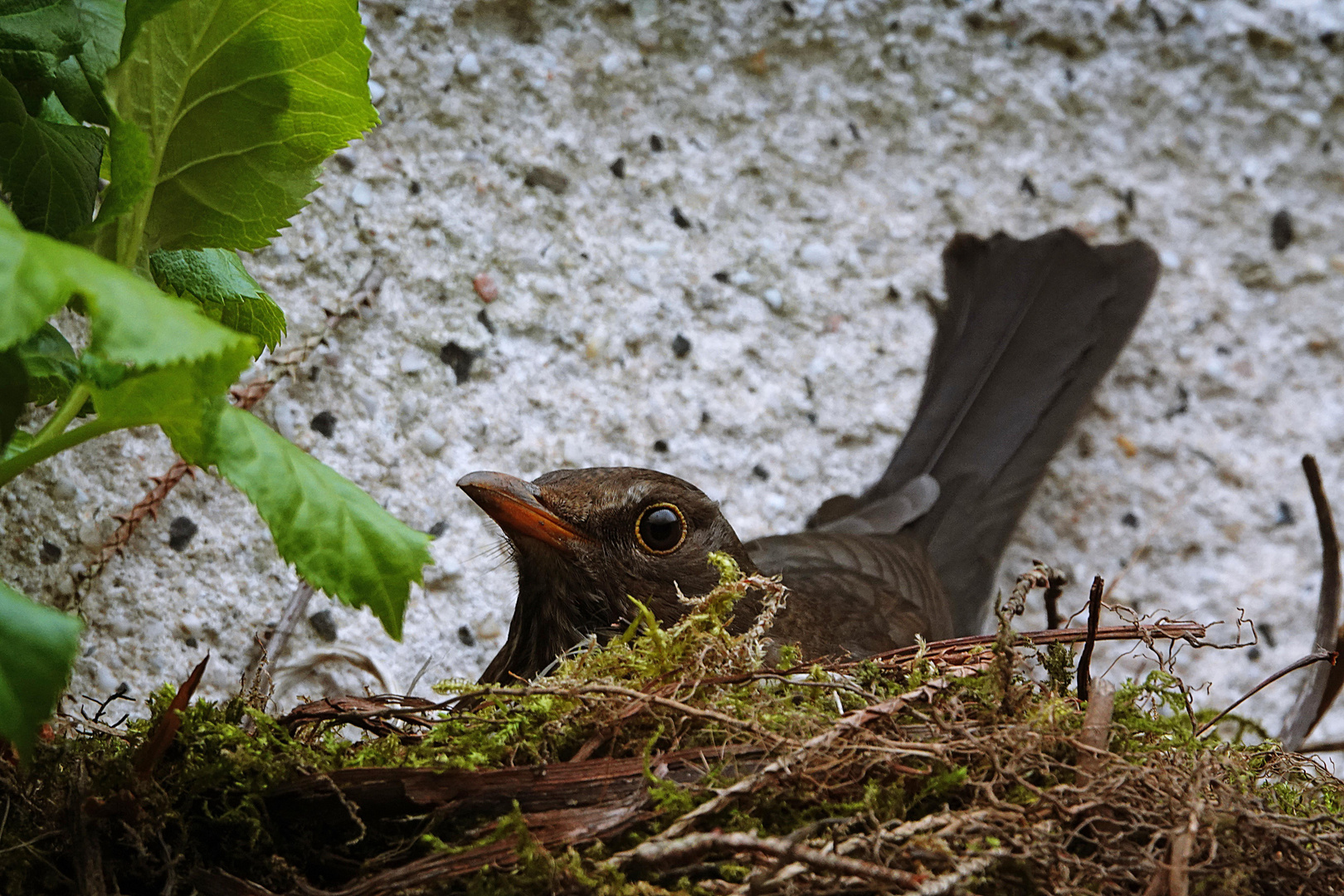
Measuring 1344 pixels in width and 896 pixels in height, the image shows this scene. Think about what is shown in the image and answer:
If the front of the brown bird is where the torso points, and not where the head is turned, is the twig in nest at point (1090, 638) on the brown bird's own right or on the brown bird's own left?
on the brown bird's own left

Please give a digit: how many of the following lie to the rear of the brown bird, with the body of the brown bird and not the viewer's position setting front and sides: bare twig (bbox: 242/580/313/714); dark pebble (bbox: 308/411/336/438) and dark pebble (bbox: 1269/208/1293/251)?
1

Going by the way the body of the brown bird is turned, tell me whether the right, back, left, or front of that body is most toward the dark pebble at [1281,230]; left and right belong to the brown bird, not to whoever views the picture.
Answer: back

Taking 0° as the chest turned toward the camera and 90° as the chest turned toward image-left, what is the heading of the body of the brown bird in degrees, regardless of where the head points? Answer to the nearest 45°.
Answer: approximately 90°

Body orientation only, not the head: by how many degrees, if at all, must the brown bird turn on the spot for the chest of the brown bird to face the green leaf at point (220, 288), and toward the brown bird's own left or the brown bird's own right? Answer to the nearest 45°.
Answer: approximately 45° to the brown bird's own left

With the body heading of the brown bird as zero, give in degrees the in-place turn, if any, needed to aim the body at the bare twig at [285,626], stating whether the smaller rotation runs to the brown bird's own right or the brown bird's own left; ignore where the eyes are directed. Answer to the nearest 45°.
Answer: approximately 45° to the brown bird's own left

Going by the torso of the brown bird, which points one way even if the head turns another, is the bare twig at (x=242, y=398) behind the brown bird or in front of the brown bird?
in front

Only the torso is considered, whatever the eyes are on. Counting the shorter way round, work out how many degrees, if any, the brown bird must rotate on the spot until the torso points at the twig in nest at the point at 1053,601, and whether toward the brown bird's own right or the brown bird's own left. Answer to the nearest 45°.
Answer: approximately 90° to the brown bird's own left
